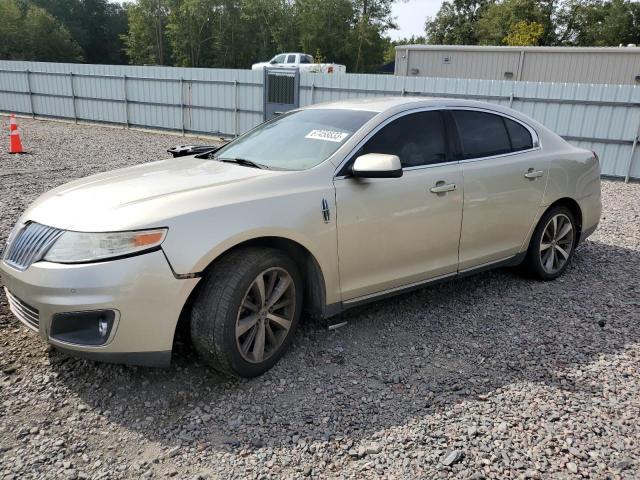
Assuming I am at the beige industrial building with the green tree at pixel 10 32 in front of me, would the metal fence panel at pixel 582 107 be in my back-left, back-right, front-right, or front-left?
back-left

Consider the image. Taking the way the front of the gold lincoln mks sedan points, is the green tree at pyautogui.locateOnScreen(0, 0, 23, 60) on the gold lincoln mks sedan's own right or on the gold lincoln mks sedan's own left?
on the gold lincoln mks sedan's own right

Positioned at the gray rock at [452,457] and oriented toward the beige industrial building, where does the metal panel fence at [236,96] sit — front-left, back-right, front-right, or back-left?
front-left

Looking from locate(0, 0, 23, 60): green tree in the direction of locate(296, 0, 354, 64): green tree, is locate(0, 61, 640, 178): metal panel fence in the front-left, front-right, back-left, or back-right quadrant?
front-right

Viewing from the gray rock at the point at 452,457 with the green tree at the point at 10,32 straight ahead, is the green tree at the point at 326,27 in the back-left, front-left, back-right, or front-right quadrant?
front-right

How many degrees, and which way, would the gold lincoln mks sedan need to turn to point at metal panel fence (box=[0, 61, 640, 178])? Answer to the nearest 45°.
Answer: approximately 135° to its right

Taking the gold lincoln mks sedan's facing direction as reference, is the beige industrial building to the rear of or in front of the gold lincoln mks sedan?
to the rear

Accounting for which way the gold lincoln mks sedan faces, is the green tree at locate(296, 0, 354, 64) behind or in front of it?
behind

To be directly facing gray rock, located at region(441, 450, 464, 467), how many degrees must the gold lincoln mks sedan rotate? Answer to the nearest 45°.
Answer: approximately 90° to its left

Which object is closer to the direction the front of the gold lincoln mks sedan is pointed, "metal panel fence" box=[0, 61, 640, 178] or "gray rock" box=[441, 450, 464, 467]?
the gray rock

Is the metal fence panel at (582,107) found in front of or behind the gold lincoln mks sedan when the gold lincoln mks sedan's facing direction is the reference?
behind

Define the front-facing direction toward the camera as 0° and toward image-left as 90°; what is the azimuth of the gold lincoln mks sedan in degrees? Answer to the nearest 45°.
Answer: approximately 45°
